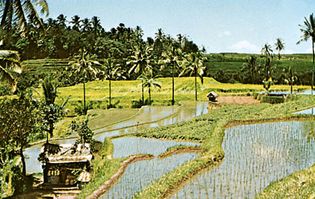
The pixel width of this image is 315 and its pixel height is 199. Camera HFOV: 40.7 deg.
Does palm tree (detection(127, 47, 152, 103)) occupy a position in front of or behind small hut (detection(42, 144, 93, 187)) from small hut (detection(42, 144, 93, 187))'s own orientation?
behind

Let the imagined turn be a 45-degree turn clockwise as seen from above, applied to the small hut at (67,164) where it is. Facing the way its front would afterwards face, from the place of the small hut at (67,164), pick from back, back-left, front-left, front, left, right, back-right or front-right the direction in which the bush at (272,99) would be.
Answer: back

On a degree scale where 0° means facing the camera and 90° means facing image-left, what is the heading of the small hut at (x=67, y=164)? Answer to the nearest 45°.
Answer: approximately 0°

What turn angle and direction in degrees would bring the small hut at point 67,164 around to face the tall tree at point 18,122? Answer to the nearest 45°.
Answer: approximately 90° to its right
